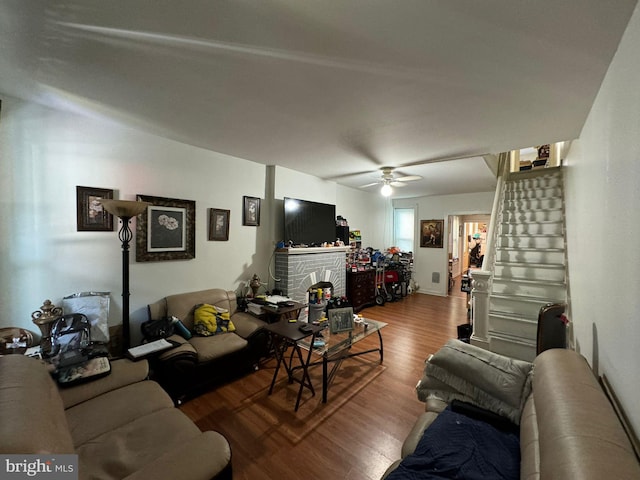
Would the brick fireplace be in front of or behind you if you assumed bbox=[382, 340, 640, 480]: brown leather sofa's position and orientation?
in front

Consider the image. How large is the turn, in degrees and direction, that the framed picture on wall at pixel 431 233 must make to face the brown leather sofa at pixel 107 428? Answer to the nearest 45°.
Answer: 0° — it already faces it

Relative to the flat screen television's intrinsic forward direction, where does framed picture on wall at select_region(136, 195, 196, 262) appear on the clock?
The framed picture on wall is roughly at 3 o'clock from the flat screen television.

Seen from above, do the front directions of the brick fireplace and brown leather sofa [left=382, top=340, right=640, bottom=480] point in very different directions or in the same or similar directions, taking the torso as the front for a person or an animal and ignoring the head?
very different directions

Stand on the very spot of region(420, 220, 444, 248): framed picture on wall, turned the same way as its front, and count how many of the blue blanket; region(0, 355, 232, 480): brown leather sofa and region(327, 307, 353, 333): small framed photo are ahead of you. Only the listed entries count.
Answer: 3

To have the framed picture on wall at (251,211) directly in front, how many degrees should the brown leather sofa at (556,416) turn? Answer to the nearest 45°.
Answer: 0° — it already faces it

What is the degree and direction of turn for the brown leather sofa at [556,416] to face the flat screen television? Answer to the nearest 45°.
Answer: approximately 45° to its right

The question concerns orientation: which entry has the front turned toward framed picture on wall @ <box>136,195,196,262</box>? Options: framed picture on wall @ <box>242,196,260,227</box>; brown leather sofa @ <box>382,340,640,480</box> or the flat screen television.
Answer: the brown leather sofa

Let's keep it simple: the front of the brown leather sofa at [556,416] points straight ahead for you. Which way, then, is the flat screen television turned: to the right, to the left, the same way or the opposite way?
the opposite way

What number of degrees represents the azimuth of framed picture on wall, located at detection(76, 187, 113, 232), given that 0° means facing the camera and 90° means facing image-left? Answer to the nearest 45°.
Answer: approximately 315°

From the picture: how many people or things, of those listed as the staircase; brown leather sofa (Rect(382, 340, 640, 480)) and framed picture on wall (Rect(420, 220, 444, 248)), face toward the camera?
2

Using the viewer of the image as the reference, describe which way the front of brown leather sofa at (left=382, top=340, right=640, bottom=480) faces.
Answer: facing to the left of the viewer

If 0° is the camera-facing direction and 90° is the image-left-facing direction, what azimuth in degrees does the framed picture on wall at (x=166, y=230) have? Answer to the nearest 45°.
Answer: approximately 315°

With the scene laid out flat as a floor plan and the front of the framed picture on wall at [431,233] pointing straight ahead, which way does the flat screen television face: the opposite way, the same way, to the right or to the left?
to the left
